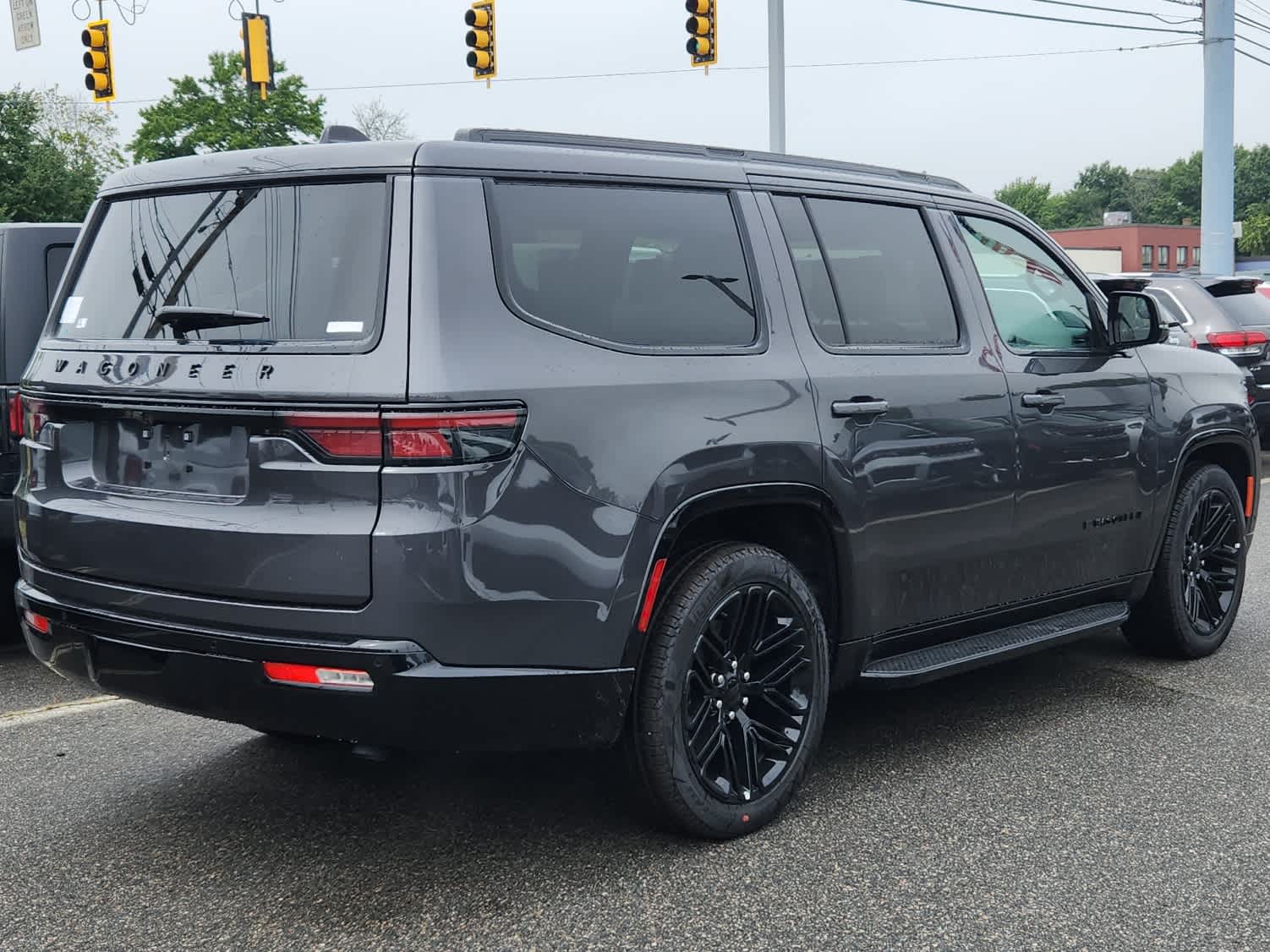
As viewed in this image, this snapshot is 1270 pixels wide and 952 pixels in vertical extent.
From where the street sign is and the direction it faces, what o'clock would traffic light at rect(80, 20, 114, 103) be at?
The traffic light is roughly at 10 o'clock from the street sign.

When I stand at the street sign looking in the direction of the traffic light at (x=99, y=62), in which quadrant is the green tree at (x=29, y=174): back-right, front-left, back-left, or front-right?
back-left

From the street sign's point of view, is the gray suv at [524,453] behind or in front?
in front

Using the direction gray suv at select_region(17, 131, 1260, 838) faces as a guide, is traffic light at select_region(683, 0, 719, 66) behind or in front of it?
in front

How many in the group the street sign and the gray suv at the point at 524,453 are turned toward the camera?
1

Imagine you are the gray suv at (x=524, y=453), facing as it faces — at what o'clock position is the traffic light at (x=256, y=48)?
The traffic light is roughly at 10 o'clock from the gray suv.

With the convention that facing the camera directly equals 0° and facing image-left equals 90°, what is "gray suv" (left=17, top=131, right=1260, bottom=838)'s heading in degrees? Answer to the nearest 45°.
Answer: approximately 225°

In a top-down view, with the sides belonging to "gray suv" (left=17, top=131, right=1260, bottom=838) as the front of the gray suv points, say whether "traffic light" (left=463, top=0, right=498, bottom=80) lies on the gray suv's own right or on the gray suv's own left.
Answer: on the gray suv's own left

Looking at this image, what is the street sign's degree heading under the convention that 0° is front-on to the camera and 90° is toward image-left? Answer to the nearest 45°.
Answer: approximately 0°

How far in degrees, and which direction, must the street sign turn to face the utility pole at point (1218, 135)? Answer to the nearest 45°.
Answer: approximately 90° to its left
